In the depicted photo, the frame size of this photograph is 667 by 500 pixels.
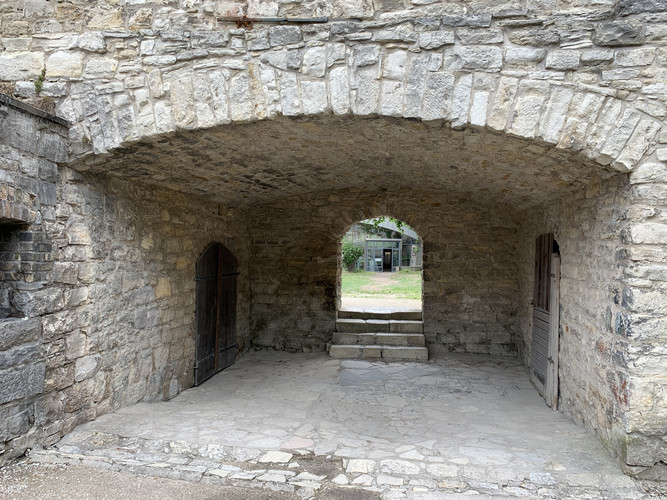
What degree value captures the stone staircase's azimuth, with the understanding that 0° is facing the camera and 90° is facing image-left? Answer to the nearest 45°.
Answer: approximately 0°

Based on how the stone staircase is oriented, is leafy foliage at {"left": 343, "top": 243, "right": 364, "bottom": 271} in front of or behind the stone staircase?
behind

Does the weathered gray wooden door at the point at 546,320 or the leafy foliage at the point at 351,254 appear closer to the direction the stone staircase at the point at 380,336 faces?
the weathered gray wooden door

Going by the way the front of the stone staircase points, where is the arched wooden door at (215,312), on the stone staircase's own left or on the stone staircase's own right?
on the stone staircase's own right
